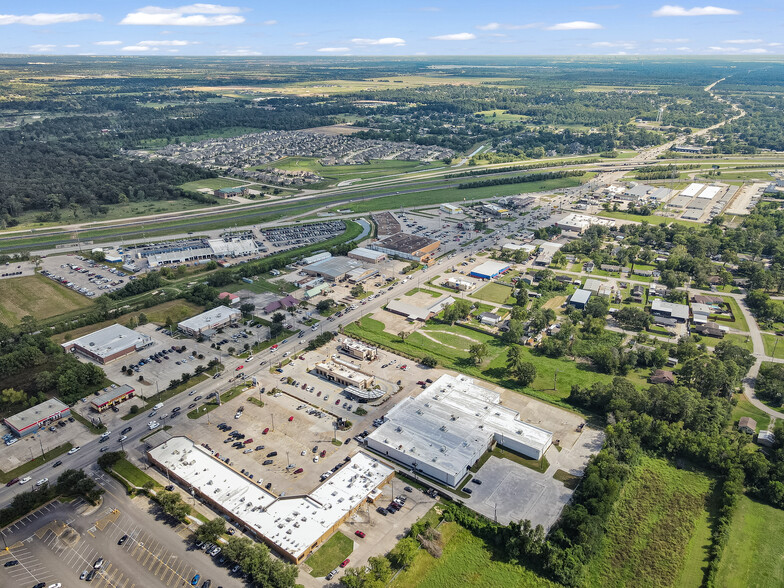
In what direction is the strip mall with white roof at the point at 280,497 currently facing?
away from the camera
